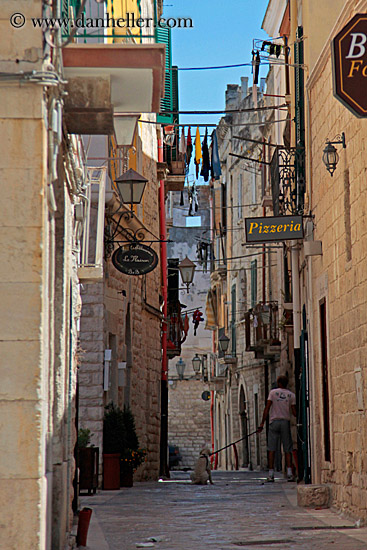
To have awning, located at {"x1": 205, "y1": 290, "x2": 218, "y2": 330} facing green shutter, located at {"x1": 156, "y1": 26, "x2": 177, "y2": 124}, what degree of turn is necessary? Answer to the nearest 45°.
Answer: approximately 90° to its left

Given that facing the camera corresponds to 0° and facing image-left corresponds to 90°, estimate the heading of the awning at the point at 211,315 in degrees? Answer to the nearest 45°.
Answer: approximately 90°

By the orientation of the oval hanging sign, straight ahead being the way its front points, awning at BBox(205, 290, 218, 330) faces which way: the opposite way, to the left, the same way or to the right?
to the right

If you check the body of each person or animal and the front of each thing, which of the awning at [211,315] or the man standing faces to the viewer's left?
the awning

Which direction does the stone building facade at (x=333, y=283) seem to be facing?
to the viewer's left
